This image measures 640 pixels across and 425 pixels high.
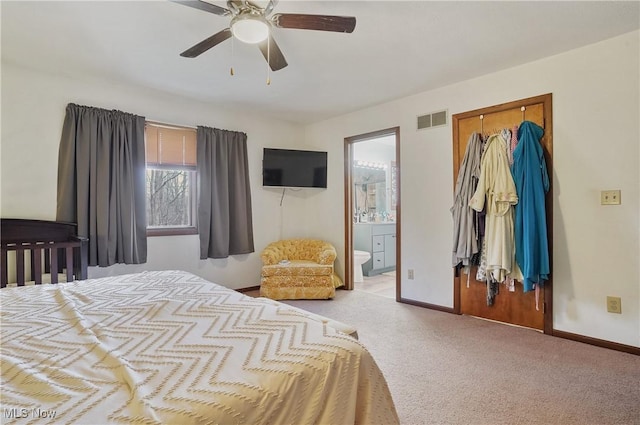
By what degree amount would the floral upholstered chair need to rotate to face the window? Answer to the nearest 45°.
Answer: approximately 90° to its right

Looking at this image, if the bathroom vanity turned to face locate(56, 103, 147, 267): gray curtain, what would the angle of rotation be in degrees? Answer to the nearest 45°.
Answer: approximately 90° to its right

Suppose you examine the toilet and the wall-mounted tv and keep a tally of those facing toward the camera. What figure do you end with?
1

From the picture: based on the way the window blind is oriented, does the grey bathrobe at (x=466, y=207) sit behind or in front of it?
in front

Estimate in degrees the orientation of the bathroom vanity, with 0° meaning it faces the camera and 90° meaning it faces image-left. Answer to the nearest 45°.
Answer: approximately 315°

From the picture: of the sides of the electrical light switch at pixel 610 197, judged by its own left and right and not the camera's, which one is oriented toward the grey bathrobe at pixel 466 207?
right

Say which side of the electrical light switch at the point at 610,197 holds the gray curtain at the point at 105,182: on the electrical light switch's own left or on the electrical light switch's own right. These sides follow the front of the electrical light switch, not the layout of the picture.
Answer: on the electrical light switch's own right

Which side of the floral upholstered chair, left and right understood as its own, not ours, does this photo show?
front

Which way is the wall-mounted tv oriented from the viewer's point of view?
toward the camera

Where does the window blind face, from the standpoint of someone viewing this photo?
facing the viewer and to the right of the viewer

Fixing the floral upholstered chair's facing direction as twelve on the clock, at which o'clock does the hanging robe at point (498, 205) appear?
The hanging robe is roughly at 10 o'clock from the floral upholstered chair.
